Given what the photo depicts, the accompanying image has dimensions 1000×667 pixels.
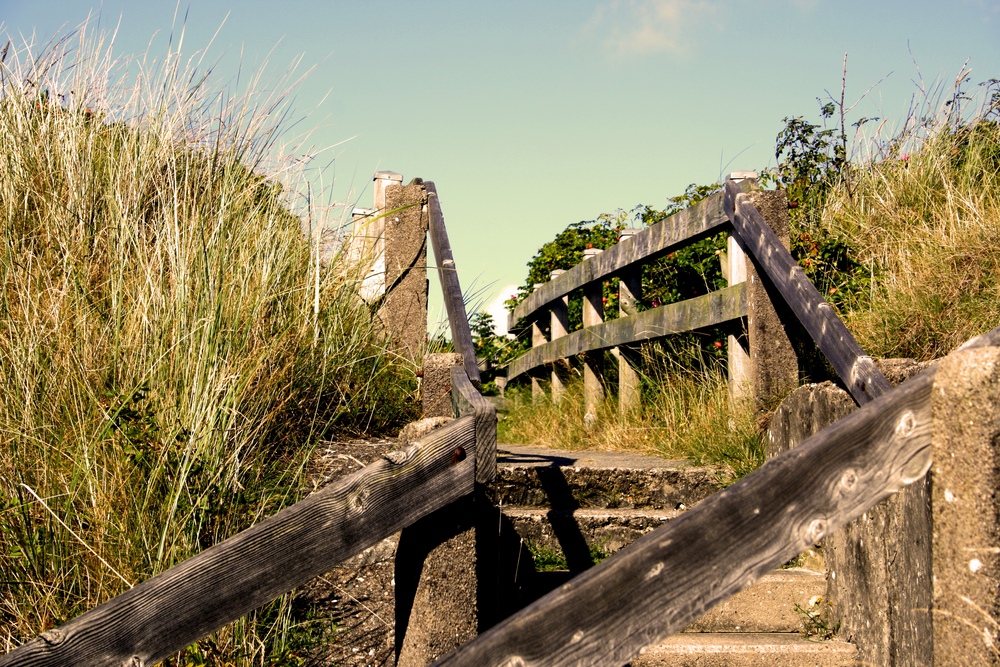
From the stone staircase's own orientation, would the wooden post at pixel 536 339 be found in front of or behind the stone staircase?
behind

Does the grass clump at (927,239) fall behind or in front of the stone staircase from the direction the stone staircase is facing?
behind

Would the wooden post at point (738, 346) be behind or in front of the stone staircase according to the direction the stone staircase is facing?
behind

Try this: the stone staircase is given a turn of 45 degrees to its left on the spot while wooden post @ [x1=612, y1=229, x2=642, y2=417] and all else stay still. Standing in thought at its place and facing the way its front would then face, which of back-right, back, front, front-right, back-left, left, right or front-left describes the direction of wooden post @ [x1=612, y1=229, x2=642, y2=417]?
back-left

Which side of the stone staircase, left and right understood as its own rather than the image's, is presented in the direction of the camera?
front

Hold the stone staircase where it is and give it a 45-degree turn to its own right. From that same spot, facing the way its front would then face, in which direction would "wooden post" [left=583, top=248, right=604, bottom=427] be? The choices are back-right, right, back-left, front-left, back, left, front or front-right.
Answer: back-right

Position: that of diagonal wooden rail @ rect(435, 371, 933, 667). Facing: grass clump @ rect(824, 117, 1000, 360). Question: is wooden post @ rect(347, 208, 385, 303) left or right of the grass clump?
left

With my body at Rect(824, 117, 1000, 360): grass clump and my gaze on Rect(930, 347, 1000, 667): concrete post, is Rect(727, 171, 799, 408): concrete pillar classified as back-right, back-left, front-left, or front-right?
front-right
